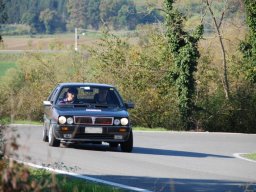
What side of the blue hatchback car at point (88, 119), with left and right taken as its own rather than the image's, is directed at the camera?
front

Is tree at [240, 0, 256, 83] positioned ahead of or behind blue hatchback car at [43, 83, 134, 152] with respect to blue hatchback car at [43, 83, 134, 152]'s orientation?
behind

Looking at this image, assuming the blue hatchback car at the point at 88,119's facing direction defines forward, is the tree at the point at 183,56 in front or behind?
behind
